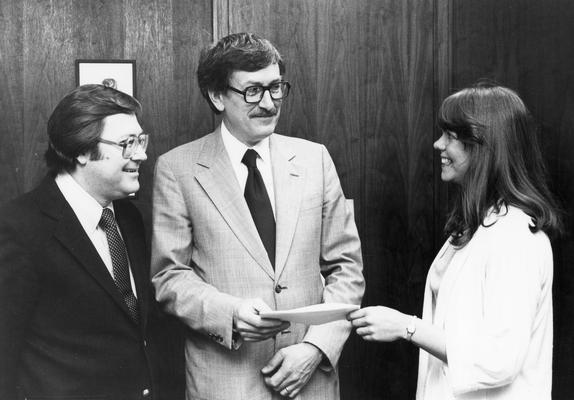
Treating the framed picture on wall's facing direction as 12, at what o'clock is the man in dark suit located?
The man in dark suit is roughly at 12 o'clock from the framed picture on wall.

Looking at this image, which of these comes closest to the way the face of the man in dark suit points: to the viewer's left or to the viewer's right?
to the viewer's right

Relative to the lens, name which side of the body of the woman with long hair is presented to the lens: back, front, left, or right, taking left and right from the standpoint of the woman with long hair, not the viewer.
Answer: left

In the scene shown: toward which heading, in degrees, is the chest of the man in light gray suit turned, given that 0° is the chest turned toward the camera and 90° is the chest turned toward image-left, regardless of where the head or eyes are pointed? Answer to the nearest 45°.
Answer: approximately 315°

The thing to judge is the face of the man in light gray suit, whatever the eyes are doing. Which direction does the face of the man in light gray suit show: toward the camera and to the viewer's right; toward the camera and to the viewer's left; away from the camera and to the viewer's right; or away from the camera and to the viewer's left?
toward the camera and to the viewer's right

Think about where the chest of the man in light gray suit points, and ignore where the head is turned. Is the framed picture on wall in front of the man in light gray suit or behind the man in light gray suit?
behind

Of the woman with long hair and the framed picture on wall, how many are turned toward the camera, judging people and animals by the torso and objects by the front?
1
